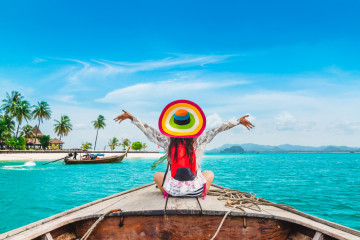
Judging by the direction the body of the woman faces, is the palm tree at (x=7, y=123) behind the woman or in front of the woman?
in front

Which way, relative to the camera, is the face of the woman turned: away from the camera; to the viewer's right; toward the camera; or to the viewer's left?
away from the camera

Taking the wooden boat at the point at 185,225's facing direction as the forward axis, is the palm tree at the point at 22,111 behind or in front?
in front

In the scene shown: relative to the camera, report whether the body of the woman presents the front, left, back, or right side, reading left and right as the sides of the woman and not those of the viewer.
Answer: back

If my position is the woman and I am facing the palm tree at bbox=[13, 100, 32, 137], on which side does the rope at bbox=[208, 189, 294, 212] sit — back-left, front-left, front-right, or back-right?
back-right

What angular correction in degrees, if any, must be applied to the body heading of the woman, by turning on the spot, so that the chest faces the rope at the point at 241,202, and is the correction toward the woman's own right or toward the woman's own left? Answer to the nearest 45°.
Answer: approximately 90° to the woman's own right

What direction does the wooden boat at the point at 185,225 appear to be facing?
away from the camera
